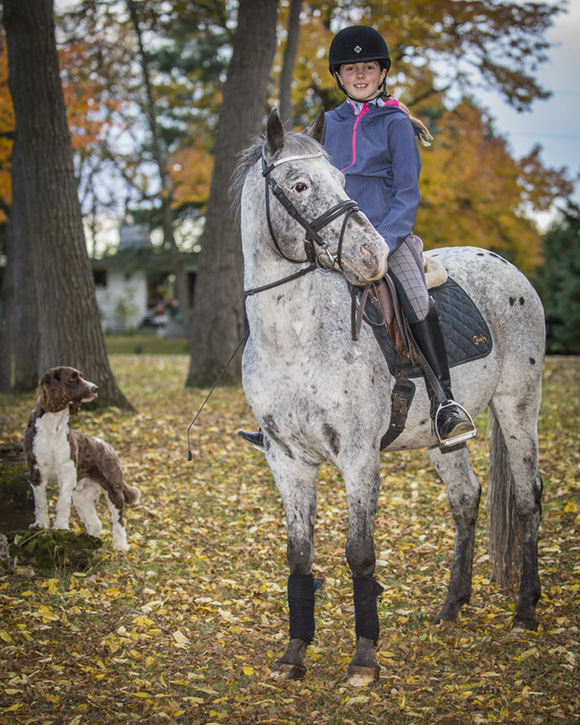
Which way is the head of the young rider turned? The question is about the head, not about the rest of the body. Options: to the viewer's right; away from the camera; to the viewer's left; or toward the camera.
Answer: toward the camera

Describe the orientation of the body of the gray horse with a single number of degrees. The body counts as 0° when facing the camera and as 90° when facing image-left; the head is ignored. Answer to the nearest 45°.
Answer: approximately 45°

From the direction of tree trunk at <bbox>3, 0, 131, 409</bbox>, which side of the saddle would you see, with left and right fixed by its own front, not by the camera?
right

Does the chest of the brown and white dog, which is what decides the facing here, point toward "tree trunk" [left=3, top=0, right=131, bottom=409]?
no

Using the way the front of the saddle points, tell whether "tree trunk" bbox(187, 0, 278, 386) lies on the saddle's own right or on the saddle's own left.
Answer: on the saddle's own right

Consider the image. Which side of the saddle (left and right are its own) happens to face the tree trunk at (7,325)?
right

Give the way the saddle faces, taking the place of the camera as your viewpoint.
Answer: facing the viewer and to the left of the viewer

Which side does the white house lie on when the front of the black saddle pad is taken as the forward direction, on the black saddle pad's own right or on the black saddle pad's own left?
on the black saddle pad's own right

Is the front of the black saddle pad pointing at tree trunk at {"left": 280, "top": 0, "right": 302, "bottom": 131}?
no

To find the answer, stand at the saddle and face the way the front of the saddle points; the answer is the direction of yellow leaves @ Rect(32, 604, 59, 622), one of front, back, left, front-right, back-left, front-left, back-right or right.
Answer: front-right

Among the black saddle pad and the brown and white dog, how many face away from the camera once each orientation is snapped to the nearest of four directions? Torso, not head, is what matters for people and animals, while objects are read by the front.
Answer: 0
